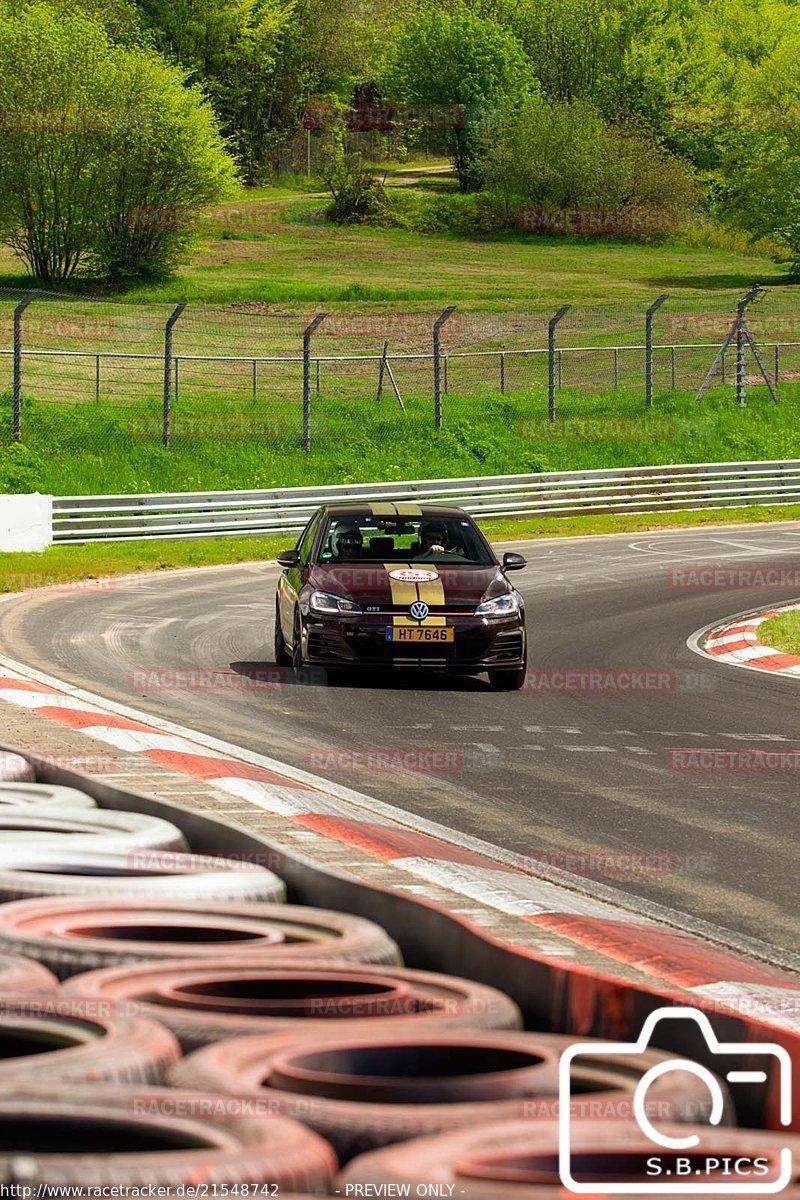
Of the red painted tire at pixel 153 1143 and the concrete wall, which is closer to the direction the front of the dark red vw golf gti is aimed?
the red painted tire

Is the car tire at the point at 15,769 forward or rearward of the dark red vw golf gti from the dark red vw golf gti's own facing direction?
forward

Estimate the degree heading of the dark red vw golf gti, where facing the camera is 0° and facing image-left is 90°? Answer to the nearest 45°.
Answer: approximately 0°

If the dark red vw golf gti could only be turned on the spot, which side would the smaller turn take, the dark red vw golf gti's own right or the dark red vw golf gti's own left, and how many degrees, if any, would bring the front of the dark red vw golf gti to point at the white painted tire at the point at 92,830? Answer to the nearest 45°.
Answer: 0° — it already faces it

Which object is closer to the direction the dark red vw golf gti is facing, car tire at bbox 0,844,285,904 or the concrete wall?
the car tire

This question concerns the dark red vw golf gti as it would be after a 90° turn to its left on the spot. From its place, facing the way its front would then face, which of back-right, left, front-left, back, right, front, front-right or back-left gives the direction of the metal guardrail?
left

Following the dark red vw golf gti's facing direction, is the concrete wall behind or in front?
behind

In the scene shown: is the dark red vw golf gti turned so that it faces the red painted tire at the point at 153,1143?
yes

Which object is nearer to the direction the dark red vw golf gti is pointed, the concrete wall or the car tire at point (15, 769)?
the car tire

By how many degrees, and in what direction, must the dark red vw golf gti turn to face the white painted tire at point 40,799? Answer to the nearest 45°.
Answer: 0° — it already faces it

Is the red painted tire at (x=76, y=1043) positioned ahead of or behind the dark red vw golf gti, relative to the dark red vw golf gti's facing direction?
ahead

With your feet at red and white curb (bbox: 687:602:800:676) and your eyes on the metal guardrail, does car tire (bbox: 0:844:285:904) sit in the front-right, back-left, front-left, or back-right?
back-left
